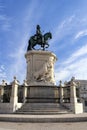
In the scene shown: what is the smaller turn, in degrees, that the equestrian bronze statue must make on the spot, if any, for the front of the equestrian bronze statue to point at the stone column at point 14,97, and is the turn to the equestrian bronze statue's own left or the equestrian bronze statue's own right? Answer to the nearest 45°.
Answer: approximately 90° to the equestrian bronze statue's own right
